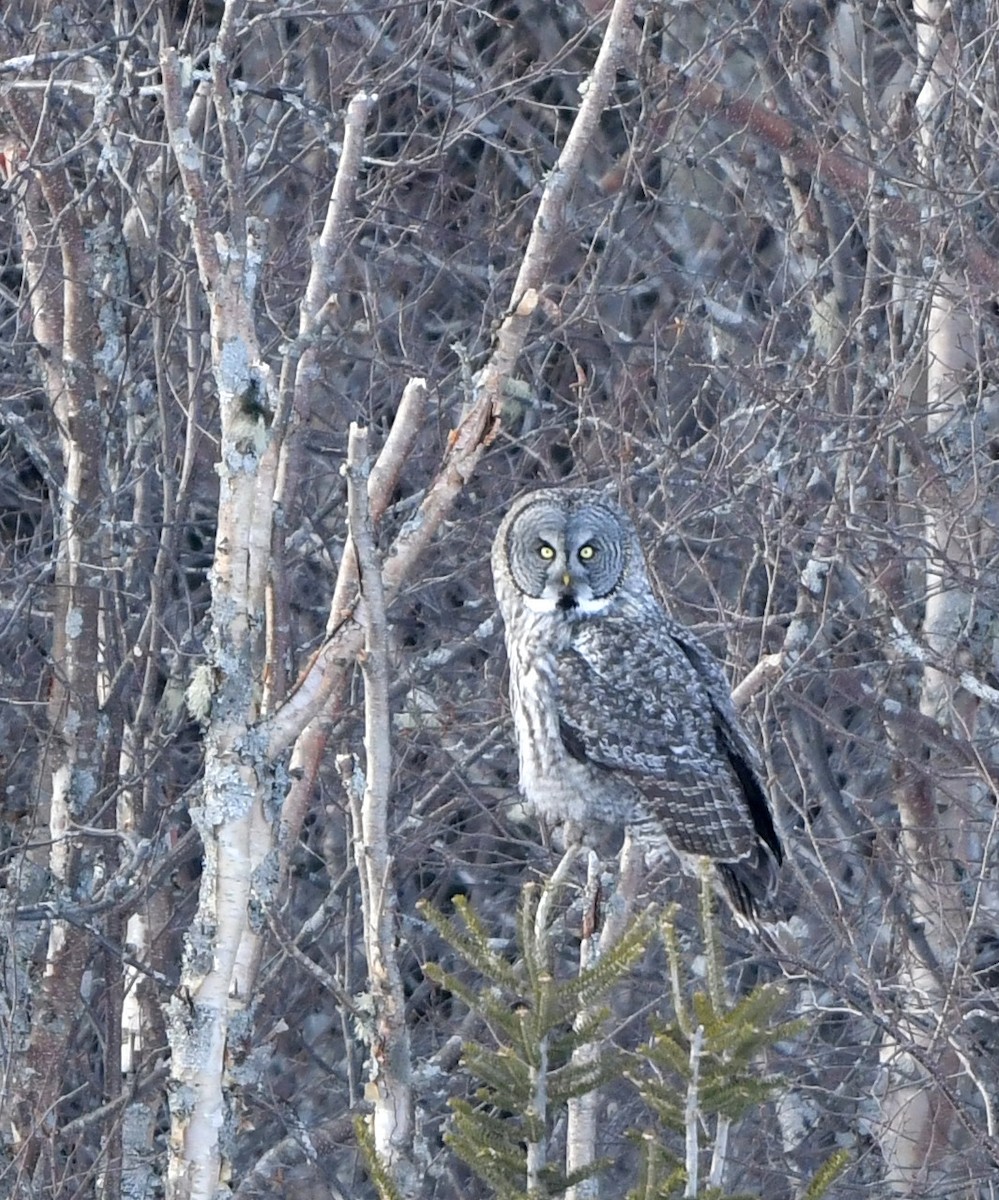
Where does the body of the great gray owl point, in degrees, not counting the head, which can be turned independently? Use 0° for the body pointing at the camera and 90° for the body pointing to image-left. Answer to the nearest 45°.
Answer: approximately 90°
